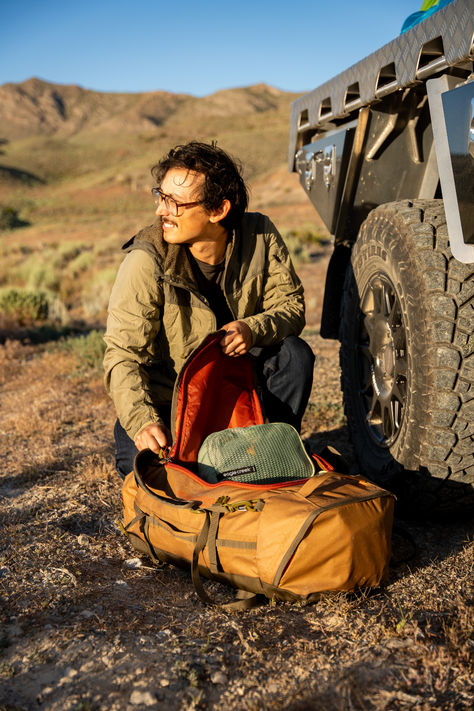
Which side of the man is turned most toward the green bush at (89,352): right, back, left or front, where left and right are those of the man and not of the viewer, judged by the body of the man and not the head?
back

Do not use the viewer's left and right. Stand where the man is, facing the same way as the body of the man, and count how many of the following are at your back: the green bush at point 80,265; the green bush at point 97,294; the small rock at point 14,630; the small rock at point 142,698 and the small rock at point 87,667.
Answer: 2

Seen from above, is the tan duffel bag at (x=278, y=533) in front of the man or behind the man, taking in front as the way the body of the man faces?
in front

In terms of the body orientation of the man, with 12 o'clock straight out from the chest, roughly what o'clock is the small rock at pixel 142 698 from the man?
The small rock is roughly at 12 o'clock from the man.

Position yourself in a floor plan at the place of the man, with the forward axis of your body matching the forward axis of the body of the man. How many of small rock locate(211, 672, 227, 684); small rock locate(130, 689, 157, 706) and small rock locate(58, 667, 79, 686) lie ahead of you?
3

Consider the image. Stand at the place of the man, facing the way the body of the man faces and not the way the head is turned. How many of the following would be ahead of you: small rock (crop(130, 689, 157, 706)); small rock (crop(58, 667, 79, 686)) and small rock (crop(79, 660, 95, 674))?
3

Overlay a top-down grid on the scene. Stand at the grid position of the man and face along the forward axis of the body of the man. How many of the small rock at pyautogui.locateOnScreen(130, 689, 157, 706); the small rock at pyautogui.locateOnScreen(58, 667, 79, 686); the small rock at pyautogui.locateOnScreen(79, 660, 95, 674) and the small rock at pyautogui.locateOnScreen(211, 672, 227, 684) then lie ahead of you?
4

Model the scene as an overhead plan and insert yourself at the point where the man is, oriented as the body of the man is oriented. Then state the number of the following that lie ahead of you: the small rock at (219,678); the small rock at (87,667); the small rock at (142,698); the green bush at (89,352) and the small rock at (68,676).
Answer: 4

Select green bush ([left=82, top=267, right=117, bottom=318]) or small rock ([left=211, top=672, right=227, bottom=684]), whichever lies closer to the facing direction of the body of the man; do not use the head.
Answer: the small rock

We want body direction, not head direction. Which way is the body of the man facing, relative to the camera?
toward the camera

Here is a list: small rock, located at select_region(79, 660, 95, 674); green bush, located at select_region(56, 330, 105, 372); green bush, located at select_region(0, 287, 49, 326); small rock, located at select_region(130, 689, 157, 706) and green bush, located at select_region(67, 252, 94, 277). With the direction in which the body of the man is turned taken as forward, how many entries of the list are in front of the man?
2

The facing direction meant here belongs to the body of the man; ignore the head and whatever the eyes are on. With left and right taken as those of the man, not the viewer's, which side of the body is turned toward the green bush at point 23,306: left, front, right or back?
back

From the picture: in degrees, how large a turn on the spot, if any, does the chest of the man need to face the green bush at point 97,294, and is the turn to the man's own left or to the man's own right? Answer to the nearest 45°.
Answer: approximately 180°

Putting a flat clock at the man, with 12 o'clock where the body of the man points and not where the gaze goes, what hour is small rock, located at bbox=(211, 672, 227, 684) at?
The small rock is roughly at 12 o'clock from the man.

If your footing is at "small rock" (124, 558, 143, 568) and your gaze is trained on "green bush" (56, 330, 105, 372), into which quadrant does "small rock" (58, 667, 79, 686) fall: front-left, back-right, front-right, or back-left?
back-left
